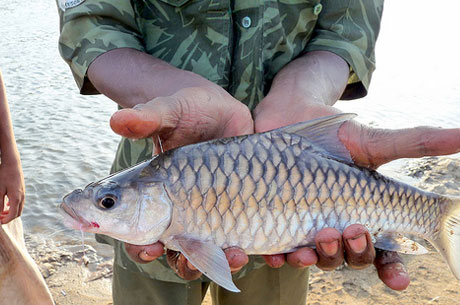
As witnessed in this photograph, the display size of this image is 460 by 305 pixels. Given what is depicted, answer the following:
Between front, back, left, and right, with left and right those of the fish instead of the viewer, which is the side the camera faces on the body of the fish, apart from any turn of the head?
left

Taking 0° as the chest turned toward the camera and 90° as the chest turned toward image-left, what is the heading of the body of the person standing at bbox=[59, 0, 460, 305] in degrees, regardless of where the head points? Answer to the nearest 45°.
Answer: approximately 0°
